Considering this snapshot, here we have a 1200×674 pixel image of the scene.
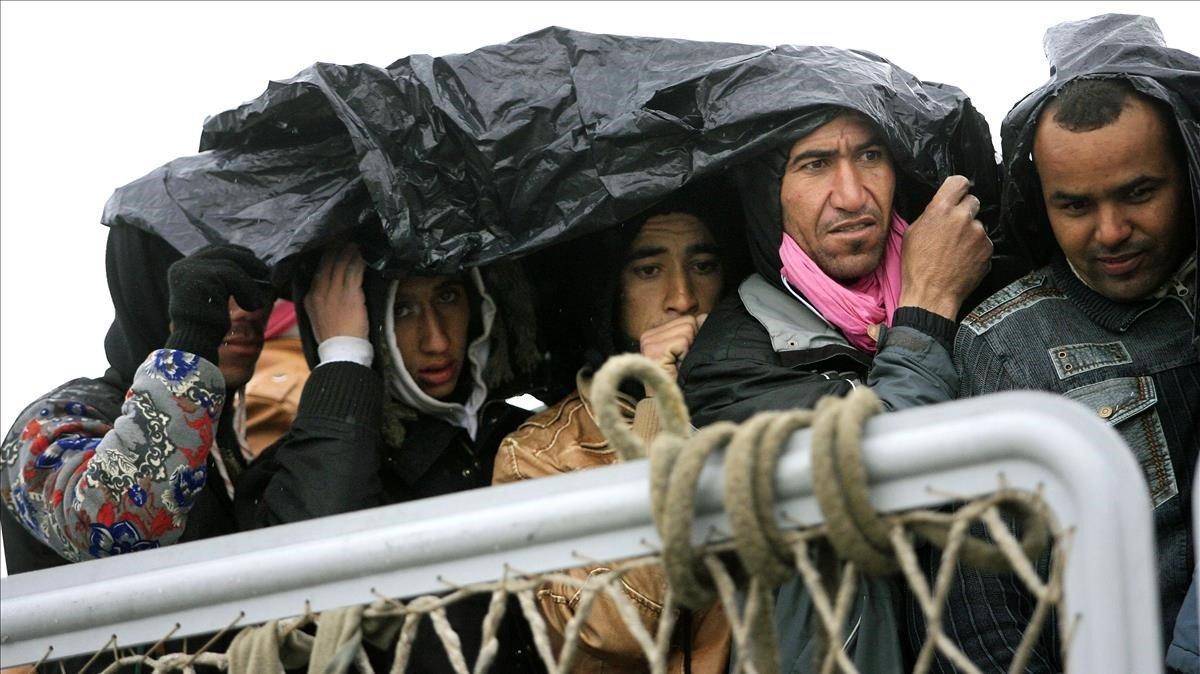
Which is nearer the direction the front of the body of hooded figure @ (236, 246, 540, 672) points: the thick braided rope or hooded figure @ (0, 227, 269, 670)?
the thick braided rope

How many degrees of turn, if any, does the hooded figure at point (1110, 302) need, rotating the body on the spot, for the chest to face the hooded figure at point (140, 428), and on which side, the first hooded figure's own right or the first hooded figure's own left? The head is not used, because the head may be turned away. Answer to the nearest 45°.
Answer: approximately 90° to the first hooded figure's own right

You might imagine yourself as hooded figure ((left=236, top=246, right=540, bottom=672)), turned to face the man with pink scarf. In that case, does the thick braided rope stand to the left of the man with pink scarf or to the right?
right

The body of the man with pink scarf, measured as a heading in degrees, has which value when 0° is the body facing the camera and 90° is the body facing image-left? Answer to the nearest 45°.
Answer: approximately 315°

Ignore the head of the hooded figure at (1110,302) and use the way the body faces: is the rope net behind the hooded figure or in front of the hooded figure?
in front
